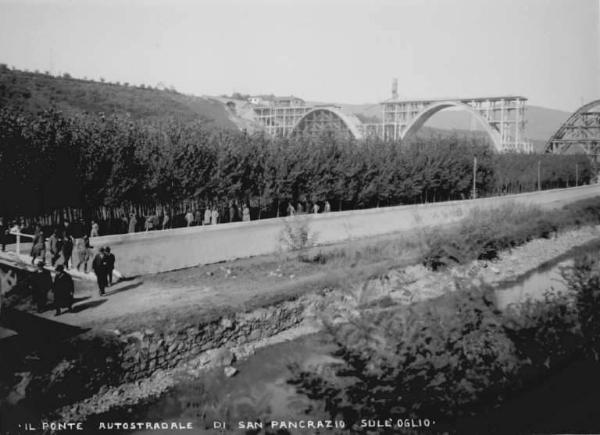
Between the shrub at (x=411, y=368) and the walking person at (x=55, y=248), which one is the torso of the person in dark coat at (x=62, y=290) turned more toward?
the shrub

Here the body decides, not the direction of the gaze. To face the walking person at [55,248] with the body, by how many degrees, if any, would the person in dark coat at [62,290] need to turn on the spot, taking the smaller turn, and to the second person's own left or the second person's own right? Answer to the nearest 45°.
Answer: approximately 135° to the second person's own right

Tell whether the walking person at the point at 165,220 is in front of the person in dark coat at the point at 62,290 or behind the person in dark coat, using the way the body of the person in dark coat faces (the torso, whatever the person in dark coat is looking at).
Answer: behind

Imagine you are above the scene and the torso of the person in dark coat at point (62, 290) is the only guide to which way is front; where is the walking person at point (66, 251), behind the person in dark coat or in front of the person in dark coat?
behind

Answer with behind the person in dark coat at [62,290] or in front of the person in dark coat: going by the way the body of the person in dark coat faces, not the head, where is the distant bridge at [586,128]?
behind

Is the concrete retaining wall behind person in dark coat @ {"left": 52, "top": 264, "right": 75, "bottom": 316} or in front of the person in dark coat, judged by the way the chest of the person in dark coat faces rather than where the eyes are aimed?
behind

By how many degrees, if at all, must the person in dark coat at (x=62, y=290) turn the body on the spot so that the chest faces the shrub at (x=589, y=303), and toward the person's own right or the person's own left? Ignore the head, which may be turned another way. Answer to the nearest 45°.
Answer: approximately 90° to the person's own left

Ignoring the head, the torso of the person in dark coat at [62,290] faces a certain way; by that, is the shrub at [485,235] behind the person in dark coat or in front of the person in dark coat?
behind

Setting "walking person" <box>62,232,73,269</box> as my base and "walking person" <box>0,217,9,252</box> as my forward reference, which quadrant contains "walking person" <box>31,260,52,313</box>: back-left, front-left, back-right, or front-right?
back-left

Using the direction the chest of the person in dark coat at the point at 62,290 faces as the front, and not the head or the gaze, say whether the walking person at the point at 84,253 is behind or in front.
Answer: behind

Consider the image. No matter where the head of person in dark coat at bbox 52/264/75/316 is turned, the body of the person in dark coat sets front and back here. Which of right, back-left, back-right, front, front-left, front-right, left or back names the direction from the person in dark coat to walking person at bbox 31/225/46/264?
back-right
